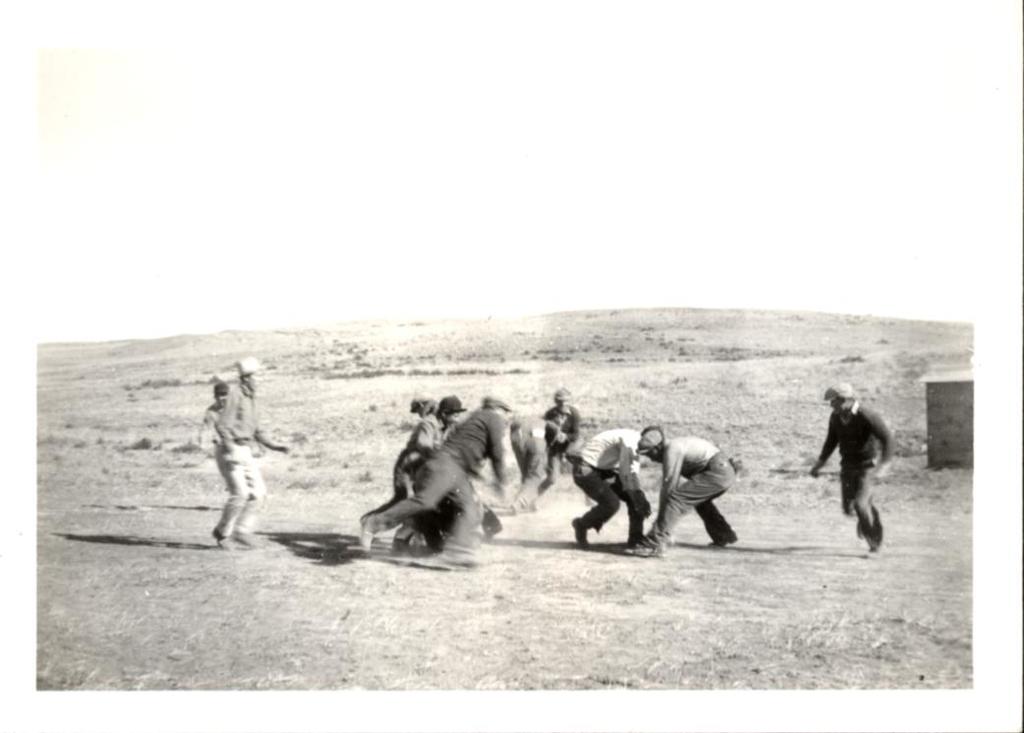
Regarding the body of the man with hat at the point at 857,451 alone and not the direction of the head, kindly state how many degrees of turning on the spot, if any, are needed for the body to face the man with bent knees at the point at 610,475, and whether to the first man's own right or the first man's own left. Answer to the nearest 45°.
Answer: approximately 45° to the first man's own right

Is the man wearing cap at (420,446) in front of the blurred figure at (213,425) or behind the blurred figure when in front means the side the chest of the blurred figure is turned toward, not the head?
in front

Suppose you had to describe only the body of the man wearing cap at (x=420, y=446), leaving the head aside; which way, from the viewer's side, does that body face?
to the viewer's right

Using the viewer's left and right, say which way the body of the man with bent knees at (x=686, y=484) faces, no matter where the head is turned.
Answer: facing to the left of the viewer

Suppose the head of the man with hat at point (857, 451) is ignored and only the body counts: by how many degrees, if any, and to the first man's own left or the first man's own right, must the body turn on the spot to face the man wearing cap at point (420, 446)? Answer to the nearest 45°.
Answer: approximately 45° to the first man's own right

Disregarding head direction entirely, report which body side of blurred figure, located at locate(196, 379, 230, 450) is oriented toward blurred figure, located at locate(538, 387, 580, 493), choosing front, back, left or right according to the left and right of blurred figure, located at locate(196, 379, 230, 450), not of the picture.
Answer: front

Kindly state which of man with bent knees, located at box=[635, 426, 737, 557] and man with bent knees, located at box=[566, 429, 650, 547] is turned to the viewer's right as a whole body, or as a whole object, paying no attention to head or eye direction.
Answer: man with bent knees, located at box=[566, 429, 650, 547]

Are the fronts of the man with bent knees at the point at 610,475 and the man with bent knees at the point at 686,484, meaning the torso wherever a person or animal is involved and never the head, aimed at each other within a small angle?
yes

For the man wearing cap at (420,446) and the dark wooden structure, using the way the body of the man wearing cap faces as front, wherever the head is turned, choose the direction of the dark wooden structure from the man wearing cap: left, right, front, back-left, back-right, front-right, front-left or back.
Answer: front

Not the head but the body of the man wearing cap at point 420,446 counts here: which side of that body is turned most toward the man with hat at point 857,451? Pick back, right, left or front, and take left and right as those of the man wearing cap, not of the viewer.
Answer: front

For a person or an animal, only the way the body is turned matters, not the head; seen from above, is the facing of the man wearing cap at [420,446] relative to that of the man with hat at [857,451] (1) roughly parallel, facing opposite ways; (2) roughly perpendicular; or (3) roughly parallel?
roughly parallel, facing opposite ways

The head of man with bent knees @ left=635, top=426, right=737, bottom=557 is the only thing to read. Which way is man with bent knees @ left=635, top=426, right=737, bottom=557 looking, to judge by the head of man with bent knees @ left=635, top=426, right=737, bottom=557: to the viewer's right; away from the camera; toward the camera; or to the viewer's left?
to the viewer's left

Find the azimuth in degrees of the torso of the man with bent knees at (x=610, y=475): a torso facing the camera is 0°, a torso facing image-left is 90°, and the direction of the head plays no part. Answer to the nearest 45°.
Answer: approximately 270°
